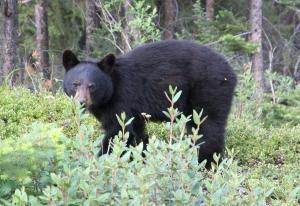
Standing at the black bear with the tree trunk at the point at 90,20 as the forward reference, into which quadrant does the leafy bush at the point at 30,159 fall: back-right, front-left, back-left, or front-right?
back-left

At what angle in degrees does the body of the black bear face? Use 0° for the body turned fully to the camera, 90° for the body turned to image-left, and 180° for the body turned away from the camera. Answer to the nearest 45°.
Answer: approximately 90°

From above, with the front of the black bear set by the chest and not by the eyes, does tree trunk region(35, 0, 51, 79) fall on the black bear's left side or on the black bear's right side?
on the black bear's right side

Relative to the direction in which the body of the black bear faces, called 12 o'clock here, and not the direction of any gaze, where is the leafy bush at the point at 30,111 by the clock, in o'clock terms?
The leafy bush is roughly at 1 o'clock from the black bear.

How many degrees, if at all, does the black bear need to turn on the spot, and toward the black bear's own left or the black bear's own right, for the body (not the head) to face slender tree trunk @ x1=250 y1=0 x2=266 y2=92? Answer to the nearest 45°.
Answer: approximately 90° to the black bear's own right

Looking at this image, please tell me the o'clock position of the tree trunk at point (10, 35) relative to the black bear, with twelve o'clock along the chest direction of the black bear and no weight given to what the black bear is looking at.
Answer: The tree trunk is roughly at 2 o'clock from the black bear.
